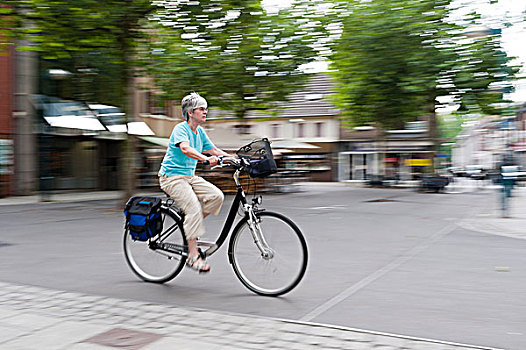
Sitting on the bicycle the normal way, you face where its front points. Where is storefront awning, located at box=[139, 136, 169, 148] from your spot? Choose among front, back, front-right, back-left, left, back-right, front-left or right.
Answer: back-left

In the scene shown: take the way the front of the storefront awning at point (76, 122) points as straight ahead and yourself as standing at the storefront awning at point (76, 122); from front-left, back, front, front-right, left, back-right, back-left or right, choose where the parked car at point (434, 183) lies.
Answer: front-left

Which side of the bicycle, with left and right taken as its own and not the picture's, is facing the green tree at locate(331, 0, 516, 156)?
left

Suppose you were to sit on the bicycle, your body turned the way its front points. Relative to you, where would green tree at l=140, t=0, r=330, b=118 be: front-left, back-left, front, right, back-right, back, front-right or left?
back-left

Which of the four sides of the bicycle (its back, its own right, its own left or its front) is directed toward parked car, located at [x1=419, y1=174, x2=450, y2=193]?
left

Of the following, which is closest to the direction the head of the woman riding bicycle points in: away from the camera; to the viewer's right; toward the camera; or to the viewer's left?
to the viewer's right

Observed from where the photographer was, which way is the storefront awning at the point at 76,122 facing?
facing the viewer and to the right of the viewer

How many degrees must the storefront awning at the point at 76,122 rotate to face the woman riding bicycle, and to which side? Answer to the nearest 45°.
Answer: approximately 45° to its right

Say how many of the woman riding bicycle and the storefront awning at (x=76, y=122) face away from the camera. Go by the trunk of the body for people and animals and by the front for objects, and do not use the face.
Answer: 0

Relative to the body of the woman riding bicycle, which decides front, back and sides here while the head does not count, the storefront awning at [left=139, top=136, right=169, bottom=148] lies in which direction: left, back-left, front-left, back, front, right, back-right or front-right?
back-left
